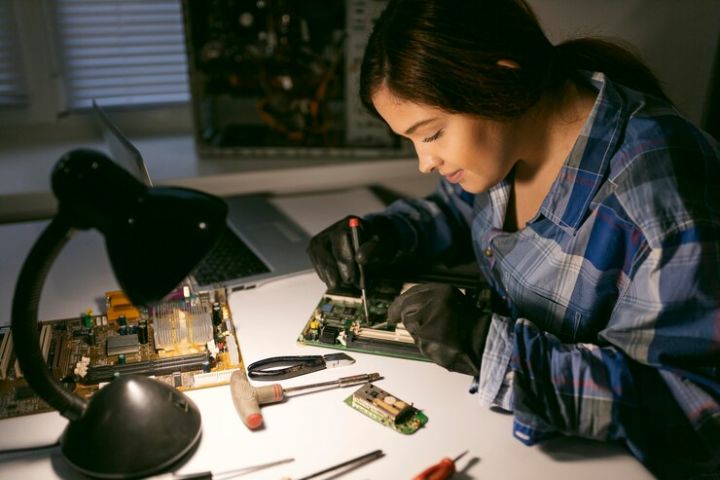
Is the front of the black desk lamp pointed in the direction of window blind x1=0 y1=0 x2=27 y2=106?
no

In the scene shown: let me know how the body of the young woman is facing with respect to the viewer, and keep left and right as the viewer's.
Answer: facing the viewer and to the left of the viewer

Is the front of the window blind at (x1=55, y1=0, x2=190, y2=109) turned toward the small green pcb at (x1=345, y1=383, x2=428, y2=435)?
yes

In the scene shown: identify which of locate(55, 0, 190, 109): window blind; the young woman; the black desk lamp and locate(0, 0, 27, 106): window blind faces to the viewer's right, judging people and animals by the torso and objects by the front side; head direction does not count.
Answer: the black desk lamp

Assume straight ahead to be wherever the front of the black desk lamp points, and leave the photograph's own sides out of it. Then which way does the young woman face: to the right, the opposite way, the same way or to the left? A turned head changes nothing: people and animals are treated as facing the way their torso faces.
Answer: the opposite way

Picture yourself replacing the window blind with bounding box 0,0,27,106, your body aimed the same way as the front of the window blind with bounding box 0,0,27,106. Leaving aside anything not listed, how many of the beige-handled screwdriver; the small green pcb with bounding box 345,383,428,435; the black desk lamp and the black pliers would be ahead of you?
4

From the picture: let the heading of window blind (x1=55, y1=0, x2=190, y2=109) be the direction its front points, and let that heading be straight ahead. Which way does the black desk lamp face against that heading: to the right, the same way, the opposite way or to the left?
to the left

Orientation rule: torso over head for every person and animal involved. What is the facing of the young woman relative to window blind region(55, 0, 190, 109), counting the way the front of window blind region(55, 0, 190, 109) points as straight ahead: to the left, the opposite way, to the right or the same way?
to the right

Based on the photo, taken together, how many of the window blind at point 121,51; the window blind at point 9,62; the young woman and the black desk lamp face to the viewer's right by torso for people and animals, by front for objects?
1

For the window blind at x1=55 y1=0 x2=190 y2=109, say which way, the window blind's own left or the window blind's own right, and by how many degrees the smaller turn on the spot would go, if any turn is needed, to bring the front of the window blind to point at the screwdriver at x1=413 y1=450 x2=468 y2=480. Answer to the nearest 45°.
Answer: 0° — it already faces it

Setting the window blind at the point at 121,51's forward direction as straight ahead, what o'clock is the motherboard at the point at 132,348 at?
The motherboard is roughly at 12 o'clock from the window blind.

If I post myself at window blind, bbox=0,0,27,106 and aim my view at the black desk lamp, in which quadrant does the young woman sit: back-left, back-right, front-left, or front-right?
front-left

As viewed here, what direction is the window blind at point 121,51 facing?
toward the camera

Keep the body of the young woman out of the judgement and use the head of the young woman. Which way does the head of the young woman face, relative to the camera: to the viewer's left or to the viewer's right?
to the viewer's left

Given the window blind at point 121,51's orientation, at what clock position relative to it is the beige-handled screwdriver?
The beige-handled screwdriver is roughly at 12 o'clock from the window blind.

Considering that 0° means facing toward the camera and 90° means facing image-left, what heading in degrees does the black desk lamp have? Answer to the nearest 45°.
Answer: approximately 270°

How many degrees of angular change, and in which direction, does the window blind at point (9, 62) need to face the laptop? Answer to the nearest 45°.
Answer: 0° — it already faces it

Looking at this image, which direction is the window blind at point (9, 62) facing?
toward the camera

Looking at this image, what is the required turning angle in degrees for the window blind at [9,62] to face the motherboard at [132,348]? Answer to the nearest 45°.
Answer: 0° — it already faces it

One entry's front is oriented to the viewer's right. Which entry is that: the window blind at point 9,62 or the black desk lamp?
the black desk lamp
